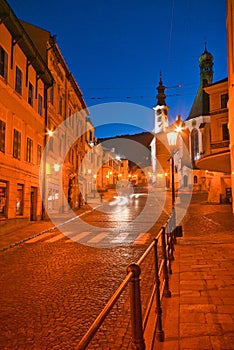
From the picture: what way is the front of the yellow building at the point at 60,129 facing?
to the viewer's right

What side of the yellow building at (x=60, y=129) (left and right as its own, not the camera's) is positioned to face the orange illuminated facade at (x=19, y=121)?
right

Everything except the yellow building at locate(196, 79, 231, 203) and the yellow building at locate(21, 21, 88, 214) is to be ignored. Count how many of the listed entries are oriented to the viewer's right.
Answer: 1

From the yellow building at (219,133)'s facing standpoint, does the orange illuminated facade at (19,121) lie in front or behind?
in front

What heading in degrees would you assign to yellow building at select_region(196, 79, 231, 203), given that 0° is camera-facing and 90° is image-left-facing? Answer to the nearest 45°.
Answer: approximately 45°

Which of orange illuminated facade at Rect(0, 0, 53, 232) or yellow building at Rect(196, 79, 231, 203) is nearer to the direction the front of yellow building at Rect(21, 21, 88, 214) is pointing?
the yellow building

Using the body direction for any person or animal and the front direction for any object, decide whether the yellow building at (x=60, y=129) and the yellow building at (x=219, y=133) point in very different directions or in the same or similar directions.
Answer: very different directions

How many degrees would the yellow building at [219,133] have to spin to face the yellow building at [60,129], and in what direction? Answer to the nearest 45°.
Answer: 0° — it already faces it

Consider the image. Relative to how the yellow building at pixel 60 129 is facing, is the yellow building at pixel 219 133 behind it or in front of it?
in front
